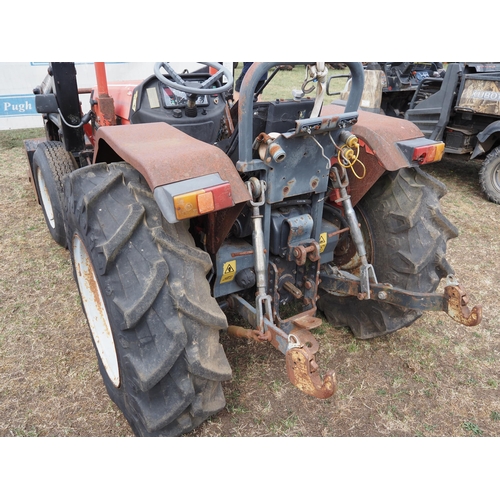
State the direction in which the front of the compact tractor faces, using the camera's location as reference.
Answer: facing away from the viewer and to the left of the viewer

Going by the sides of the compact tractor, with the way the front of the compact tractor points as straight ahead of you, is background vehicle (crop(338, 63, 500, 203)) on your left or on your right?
on your right
